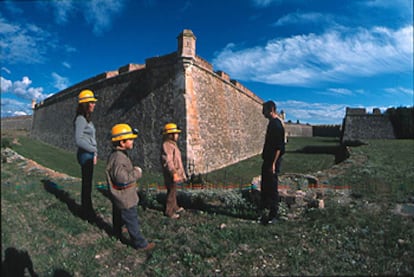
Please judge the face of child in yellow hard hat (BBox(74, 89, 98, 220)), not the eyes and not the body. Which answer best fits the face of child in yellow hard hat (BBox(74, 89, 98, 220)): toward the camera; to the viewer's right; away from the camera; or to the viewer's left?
to the viewer's right

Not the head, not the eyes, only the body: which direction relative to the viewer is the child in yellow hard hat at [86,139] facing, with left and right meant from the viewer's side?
facing to the right of the viewer

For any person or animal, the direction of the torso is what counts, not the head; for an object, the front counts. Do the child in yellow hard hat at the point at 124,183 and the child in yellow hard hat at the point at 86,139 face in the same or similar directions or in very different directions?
same or similar directions

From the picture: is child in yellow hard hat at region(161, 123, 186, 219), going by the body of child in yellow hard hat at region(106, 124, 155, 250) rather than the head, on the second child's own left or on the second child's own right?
on the second child's own left

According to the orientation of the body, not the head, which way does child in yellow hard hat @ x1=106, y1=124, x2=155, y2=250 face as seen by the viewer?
to the viewer's right

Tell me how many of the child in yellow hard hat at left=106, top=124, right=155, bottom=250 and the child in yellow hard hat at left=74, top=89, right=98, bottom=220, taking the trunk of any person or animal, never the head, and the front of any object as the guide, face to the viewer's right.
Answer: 2

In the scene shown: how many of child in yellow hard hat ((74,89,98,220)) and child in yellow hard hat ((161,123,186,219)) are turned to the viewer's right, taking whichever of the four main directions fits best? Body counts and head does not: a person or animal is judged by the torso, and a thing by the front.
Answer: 2

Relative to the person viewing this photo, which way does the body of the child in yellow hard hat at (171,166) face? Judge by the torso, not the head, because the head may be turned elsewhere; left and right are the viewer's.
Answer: facing to the right of the viewer

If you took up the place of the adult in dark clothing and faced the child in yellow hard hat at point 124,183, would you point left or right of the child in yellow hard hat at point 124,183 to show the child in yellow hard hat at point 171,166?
right

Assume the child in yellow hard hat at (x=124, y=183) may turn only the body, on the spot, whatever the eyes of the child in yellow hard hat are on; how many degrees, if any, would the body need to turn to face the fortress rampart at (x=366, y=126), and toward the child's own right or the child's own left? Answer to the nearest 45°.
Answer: approximately 45° to the child's own left
